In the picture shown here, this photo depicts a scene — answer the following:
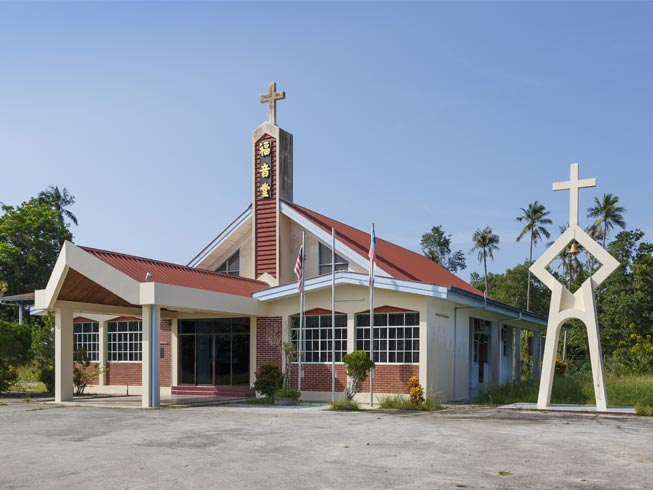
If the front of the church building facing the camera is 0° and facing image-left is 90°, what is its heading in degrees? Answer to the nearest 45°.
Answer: approximately 45°

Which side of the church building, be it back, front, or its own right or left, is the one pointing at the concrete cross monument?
left
